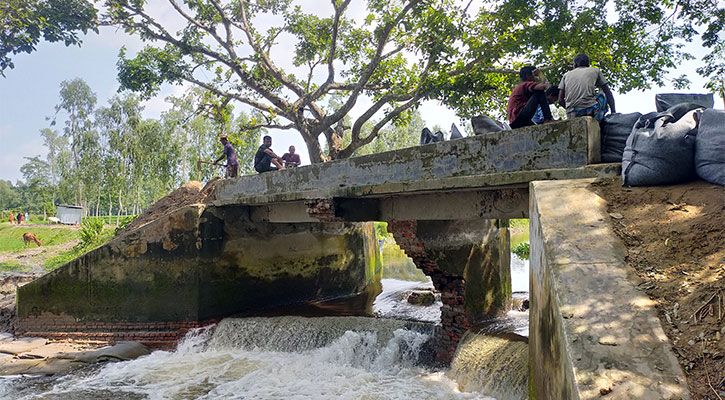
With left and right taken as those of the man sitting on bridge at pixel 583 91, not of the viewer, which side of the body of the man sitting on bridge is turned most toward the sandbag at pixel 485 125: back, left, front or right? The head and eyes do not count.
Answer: left

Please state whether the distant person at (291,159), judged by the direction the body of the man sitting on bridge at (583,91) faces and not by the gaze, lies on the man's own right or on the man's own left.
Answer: on the man's own left

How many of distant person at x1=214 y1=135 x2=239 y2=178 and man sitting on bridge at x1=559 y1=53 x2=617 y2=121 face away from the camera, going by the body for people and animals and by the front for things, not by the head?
1

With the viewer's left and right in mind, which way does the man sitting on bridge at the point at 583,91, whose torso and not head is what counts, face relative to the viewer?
facing away from the viewer

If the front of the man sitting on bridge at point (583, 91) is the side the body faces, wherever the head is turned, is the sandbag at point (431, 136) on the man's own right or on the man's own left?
on the man's own left

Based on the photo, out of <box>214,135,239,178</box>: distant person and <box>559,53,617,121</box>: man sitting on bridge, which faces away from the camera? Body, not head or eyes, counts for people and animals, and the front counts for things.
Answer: the man sitting on bridge

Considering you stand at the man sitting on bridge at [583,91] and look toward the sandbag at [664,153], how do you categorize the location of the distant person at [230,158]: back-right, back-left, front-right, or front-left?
back-right

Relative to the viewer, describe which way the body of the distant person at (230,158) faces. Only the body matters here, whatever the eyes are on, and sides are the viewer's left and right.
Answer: facing to the left of the viewer

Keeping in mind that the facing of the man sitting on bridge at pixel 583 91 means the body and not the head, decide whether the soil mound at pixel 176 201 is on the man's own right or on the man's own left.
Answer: on the man's own left
